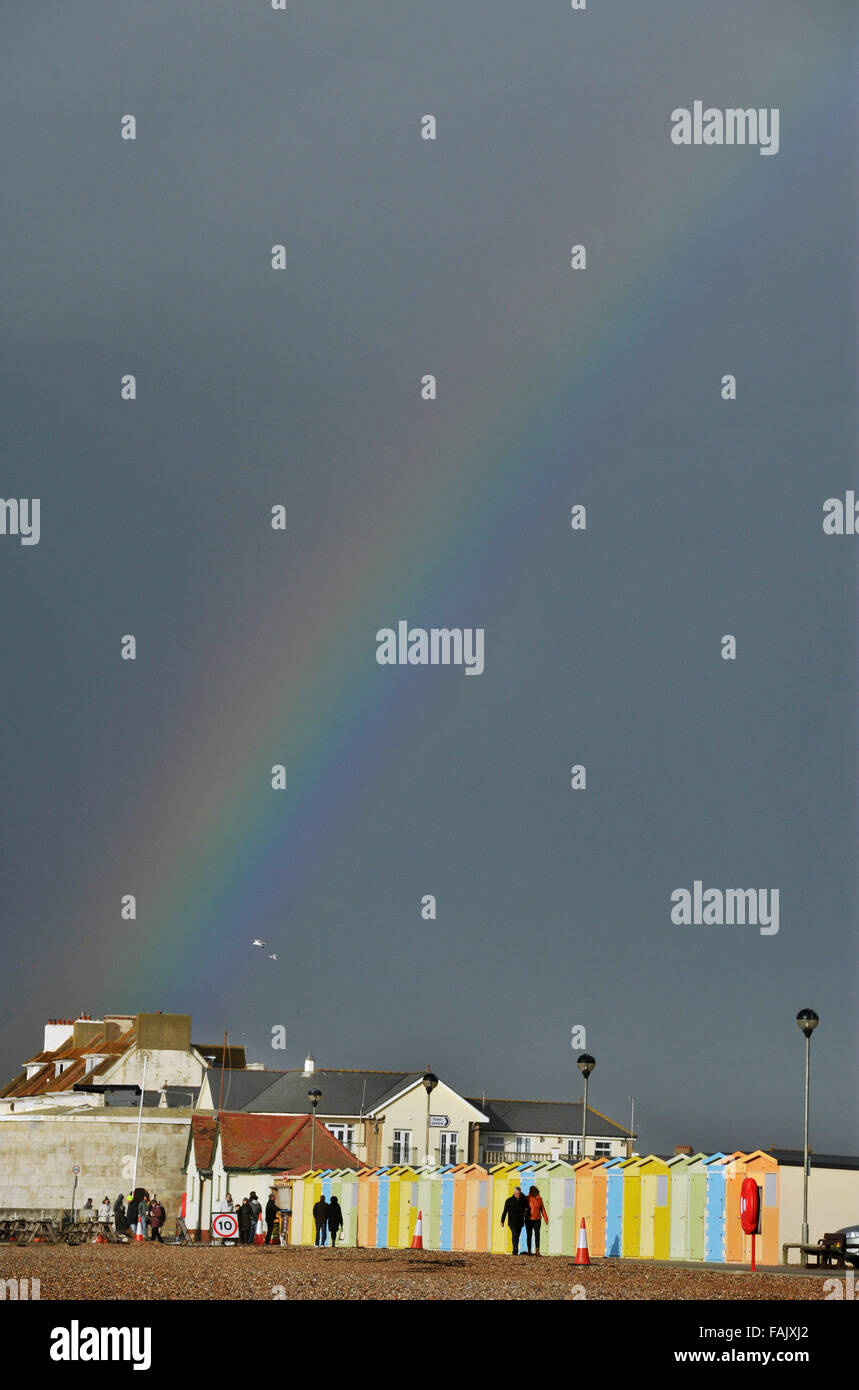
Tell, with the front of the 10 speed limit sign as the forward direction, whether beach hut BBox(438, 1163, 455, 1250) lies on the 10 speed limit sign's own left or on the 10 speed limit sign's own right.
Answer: on the 10 speed limit sign's own left

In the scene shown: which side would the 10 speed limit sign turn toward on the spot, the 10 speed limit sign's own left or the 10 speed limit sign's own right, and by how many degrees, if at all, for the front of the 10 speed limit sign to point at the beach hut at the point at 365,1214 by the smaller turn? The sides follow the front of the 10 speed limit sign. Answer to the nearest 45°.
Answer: approximately 135° to the 10 speed limit sign's own left

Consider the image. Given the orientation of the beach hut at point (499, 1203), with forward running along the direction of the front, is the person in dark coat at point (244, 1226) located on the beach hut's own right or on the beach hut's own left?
on the beach hut's own right

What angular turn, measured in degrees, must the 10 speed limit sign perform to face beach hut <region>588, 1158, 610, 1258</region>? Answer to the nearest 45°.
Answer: approximately 45° to its left

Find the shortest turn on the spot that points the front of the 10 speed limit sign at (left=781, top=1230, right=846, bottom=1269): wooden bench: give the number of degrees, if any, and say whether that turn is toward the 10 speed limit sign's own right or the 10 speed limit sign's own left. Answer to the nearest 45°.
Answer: approximately 45° to the 10 speed limit sign's own left

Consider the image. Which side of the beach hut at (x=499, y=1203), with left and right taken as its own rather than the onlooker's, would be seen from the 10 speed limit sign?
right

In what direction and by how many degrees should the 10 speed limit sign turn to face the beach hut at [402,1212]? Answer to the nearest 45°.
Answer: approximately 90° to its left

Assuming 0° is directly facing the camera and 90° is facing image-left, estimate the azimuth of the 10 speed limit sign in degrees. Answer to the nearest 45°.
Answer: approximately 0°

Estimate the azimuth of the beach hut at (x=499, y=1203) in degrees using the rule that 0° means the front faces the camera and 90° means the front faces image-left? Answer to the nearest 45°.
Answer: approximately 45°
